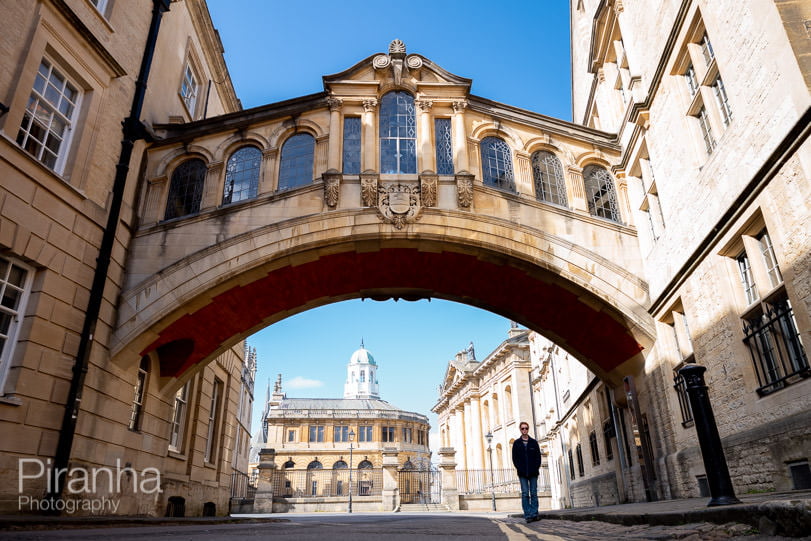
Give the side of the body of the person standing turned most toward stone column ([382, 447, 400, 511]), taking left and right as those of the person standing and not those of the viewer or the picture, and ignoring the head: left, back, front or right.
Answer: back

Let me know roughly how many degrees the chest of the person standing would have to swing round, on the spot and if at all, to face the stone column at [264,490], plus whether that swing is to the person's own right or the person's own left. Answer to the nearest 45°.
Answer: approximately 135° to the person's own right

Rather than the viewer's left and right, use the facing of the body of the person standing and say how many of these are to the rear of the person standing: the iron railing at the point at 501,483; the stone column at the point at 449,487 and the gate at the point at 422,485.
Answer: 3

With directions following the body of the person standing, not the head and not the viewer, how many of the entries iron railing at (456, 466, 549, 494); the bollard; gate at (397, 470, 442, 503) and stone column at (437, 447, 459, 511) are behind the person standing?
3

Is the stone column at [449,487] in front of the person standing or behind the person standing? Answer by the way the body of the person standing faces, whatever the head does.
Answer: behind

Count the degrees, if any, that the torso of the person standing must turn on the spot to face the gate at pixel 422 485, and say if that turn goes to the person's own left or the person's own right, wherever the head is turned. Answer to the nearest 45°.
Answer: approximately 180°

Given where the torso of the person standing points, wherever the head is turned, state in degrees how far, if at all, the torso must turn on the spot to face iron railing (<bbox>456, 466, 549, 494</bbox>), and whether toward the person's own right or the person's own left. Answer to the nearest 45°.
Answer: approximately 180°

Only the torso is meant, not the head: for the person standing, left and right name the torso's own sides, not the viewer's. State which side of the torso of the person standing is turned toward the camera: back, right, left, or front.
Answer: front
